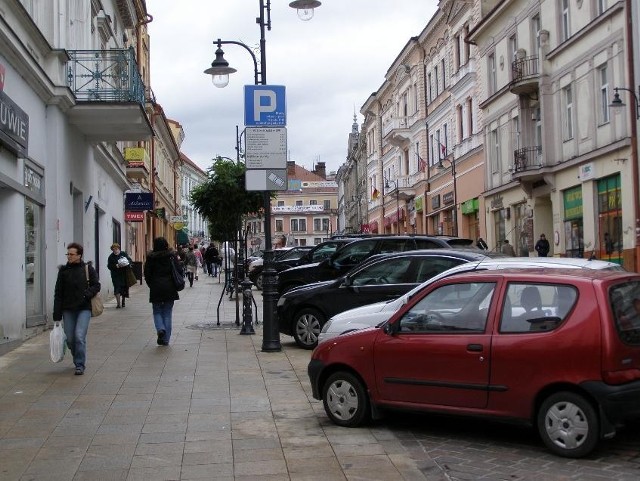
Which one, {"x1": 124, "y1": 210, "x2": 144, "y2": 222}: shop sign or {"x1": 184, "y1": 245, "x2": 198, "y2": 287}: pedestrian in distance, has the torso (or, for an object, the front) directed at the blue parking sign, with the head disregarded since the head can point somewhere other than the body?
the shop sign

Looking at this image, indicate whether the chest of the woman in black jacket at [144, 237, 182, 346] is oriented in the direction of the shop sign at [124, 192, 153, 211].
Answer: yes

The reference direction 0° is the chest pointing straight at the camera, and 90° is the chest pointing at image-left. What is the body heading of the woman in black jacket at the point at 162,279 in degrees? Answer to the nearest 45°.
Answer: approximately 180°

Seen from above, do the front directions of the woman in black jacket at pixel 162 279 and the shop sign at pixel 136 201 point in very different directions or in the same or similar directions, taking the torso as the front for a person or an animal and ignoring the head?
very different directions

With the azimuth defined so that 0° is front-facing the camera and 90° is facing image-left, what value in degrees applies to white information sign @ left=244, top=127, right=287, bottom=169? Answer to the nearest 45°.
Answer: approximately 0°

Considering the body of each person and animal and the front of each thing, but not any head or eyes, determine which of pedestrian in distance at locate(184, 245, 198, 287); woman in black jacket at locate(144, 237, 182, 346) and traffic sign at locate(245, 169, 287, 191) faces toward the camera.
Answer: the traffic sign

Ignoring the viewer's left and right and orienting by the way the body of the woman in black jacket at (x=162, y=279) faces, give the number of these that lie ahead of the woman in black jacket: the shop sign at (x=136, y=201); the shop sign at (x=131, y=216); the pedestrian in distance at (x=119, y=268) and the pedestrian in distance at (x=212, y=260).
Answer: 4

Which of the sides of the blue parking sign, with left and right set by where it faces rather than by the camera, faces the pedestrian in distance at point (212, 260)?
back

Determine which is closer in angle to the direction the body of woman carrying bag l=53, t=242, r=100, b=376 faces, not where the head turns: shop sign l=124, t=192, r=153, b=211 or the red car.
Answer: the red car

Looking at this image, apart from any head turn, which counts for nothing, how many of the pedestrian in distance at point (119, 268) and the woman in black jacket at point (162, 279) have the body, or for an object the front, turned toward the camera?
1
